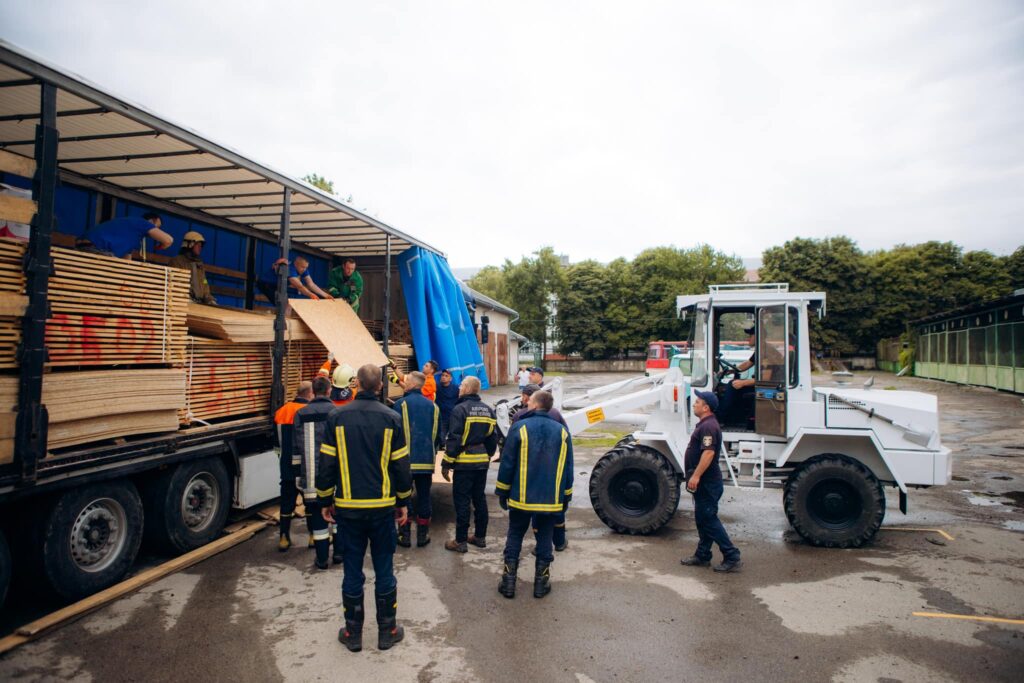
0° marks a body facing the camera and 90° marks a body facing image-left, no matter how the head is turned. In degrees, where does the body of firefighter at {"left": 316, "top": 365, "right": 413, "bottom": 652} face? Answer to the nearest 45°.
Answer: approximately 180°

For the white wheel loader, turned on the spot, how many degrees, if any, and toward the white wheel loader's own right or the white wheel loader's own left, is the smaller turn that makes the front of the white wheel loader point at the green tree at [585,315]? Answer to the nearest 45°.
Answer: approximately 90° to the white wheel loader's own right

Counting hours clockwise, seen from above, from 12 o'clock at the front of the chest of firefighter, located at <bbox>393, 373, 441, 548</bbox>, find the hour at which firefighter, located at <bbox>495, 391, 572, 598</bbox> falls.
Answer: firefighter, located at <bbox>495, 391, 572, 598</bbox> is roughly at 5 o'clock from firefighter, located at <bbox>393, 373, 441, 548</bbox>.

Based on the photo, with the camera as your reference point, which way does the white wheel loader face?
facing to the left of the viewer

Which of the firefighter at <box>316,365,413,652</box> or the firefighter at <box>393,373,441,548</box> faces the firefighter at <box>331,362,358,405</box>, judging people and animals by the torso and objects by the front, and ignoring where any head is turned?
the firefighter at <box>316,365,413,652</box>

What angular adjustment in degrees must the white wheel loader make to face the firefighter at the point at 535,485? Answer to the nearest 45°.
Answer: approximately 45° to its left

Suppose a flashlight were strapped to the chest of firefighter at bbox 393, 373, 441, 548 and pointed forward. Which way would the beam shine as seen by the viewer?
away from the camera

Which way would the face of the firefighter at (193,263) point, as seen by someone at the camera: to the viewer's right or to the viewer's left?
to the viewer's right

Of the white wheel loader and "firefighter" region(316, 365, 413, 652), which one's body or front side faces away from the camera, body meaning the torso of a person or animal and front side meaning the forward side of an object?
the firefighter

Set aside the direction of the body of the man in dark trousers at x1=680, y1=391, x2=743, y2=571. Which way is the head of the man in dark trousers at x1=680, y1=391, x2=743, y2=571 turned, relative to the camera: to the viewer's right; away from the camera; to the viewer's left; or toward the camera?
to the viewer's left

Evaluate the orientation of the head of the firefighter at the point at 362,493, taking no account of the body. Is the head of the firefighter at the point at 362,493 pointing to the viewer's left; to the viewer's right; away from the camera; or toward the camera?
away from the camera

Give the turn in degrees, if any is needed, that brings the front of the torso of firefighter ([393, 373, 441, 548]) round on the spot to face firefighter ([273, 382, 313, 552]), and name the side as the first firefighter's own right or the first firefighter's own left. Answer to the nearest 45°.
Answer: approximately 90° to the first firefighter's own left
